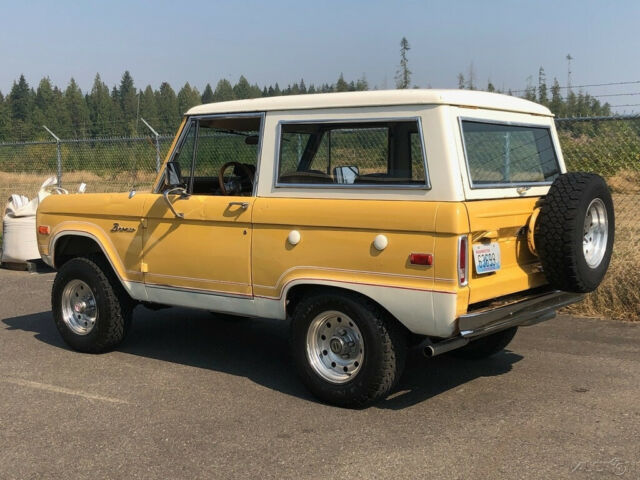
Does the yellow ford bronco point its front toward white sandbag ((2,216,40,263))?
yes

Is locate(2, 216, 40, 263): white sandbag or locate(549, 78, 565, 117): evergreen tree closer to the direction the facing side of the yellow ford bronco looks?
the white sandbag

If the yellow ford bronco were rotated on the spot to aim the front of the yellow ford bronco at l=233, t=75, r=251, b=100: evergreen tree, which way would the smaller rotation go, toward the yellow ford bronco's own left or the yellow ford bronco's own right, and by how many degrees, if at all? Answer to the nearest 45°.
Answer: approximately 45° to the yellow ford bronco's own right

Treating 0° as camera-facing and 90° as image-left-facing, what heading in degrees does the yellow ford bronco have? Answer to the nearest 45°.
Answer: approximately 135°

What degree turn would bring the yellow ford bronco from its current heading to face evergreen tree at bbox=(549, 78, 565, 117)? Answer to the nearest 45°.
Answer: approximately 90° to its right
